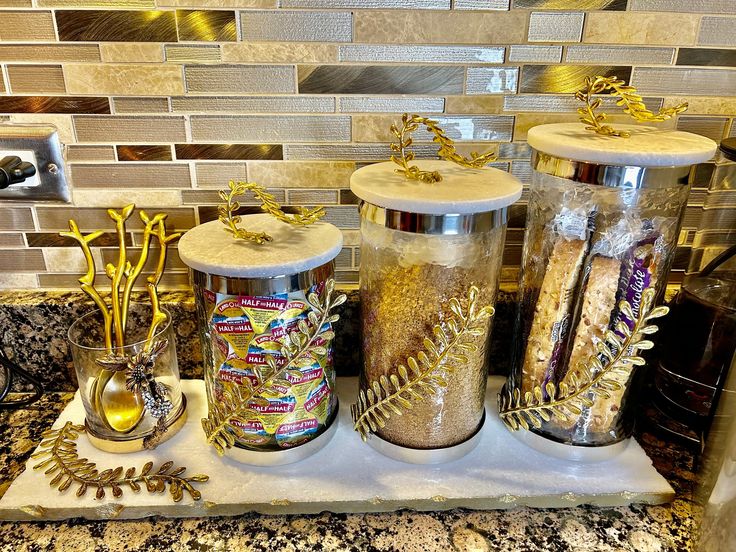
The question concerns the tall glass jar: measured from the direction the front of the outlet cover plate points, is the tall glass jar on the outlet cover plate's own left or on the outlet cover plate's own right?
on the outlet cover plate's own left

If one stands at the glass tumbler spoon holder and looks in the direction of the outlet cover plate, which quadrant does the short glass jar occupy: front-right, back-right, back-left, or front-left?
back-right

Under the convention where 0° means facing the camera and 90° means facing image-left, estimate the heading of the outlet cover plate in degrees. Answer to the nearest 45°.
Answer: approximately 0°
